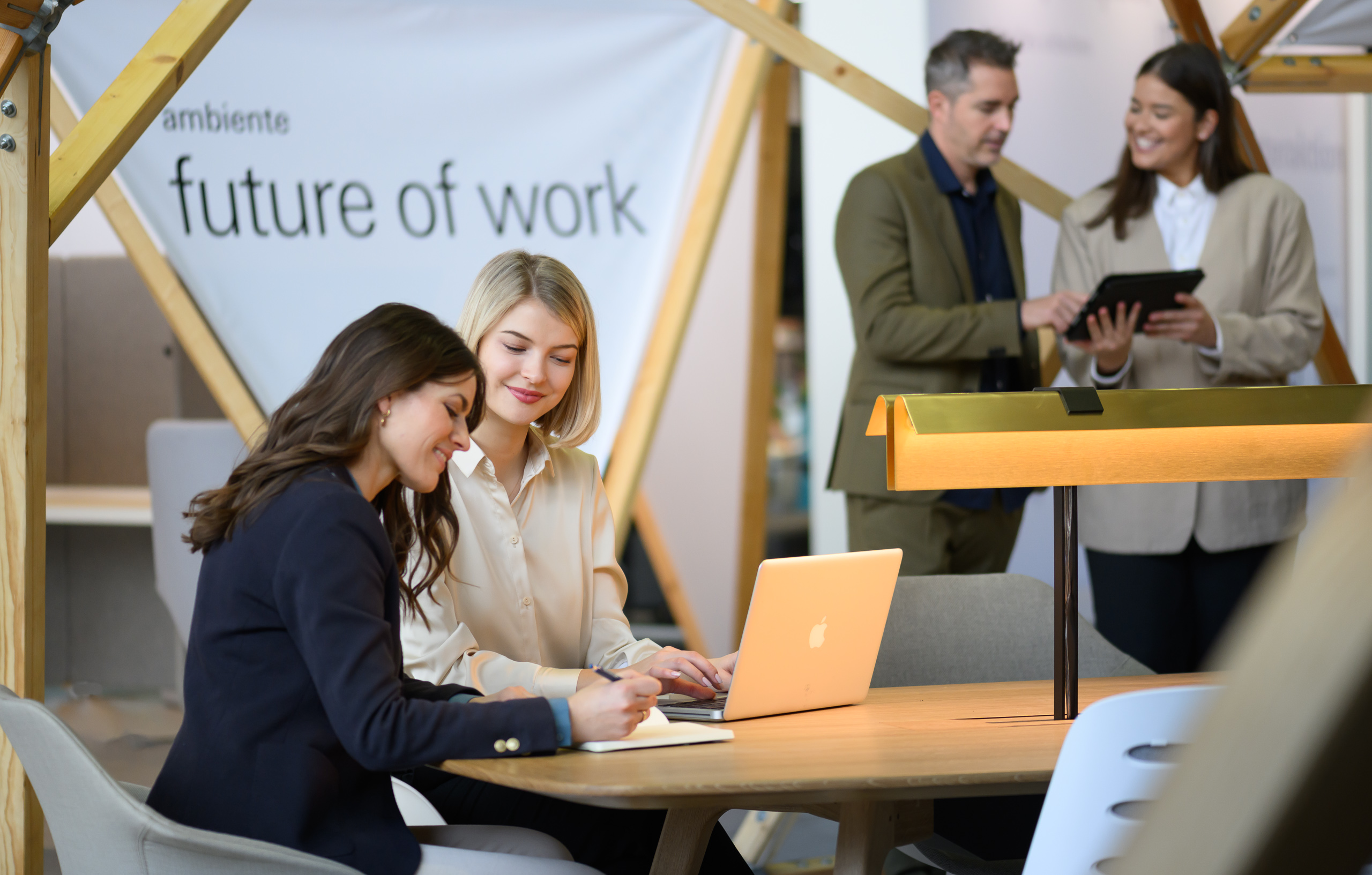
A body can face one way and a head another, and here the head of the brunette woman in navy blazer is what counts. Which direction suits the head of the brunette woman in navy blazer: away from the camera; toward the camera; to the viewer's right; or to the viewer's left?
to the viewer's right

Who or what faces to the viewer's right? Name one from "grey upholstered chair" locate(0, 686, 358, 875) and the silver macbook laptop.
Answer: the grey upholstered chair

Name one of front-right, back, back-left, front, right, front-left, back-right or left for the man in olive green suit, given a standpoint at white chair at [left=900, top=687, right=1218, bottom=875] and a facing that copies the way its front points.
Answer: front-right

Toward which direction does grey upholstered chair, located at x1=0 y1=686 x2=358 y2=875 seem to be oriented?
to the viewer's right

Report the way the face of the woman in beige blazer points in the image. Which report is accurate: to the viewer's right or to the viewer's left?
to the viewer's left

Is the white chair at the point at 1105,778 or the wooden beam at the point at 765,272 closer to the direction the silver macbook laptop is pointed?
the wooden beam

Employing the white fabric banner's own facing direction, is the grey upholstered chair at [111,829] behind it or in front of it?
in front

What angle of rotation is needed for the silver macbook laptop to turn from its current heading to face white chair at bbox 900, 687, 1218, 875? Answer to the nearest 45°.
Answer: approximately 135° to its left

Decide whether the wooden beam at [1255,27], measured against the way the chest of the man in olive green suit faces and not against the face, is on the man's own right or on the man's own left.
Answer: on the man's own left

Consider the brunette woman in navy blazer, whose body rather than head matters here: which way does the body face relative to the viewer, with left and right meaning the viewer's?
facing to the right of the viewer

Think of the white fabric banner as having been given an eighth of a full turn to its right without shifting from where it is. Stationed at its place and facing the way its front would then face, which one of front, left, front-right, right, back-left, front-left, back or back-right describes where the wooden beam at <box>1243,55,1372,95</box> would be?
back-left
